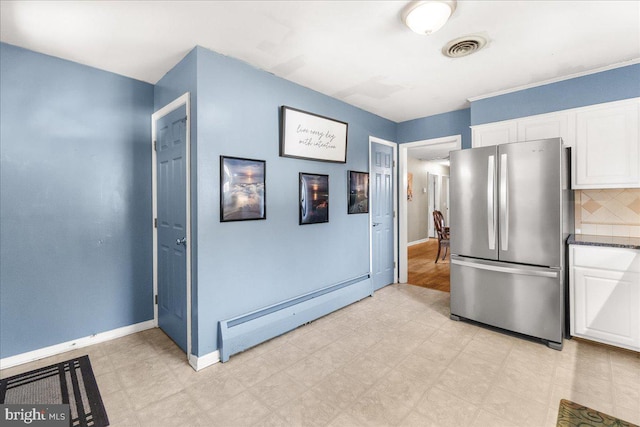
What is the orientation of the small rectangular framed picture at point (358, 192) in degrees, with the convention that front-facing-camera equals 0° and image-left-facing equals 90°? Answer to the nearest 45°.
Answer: approximately 315°

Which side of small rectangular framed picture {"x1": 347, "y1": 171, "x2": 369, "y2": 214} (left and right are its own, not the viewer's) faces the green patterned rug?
front

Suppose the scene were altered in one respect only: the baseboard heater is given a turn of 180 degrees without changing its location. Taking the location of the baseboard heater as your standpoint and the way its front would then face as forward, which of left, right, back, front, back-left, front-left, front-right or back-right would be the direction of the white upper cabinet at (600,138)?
back-right

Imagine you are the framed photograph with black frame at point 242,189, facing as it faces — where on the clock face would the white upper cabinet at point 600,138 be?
The white upper cabinet is roughly at 11 o'clock from the framed photograph with black frame.

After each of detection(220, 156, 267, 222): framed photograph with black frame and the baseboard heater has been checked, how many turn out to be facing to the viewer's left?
0

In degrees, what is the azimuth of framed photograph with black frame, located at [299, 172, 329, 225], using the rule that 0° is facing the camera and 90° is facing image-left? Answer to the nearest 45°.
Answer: approximately 315°

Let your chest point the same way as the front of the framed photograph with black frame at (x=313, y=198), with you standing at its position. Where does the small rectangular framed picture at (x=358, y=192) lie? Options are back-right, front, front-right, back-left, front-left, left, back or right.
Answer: left

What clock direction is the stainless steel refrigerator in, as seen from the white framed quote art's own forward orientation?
The stainless steel refrigerator is roughly at 11 o'clock from the white framed quote art.

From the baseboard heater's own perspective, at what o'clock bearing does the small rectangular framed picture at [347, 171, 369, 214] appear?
The small rectangular framed picture is roughly at 9 o'clock from the baseboard heater.

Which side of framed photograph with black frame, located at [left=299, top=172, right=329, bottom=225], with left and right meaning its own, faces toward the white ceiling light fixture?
front
